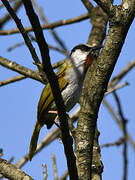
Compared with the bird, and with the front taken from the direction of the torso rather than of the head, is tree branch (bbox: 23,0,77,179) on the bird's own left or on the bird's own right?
on the bird's own right

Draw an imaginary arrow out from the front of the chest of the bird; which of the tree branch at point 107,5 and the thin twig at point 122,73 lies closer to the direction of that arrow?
the thin twig

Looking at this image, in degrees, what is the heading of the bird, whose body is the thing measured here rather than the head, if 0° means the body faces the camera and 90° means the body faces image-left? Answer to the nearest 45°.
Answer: approximately 270°

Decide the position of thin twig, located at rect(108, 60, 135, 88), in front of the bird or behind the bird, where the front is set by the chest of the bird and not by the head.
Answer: in front
